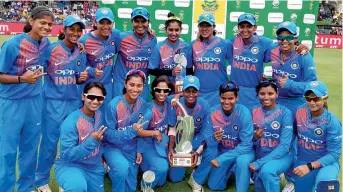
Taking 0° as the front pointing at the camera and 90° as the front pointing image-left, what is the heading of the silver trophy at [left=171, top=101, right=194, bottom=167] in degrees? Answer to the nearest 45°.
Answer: approximately 0°
